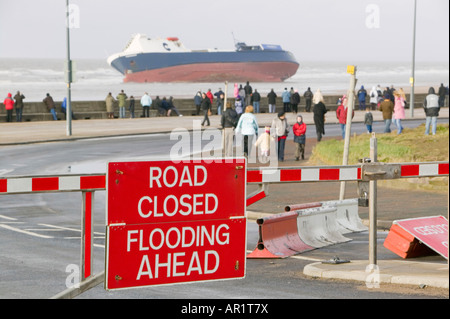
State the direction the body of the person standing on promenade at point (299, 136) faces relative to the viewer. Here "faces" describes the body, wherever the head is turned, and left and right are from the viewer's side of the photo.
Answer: facing the viewer

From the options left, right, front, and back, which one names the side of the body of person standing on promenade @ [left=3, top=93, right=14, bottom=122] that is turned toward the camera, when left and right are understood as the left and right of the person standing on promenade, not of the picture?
back

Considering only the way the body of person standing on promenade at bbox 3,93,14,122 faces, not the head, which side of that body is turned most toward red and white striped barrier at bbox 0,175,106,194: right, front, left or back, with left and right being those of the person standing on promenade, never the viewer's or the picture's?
back

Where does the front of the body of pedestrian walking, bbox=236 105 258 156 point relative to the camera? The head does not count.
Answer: away from the camera

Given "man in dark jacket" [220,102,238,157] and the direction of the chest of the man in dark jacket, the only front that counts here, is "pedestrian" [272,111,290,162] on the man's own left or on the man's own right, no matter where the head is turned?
on the man's own right

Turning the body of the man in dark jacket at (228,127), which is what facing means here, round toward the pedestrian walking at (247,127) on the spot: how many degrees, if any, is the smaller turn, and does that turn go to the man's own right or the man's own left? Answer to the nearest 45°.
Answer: approximately 135° to the man's own right

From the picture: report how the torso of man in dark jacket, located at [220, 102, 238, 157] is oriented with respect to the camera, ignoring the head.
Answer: away from the camera
